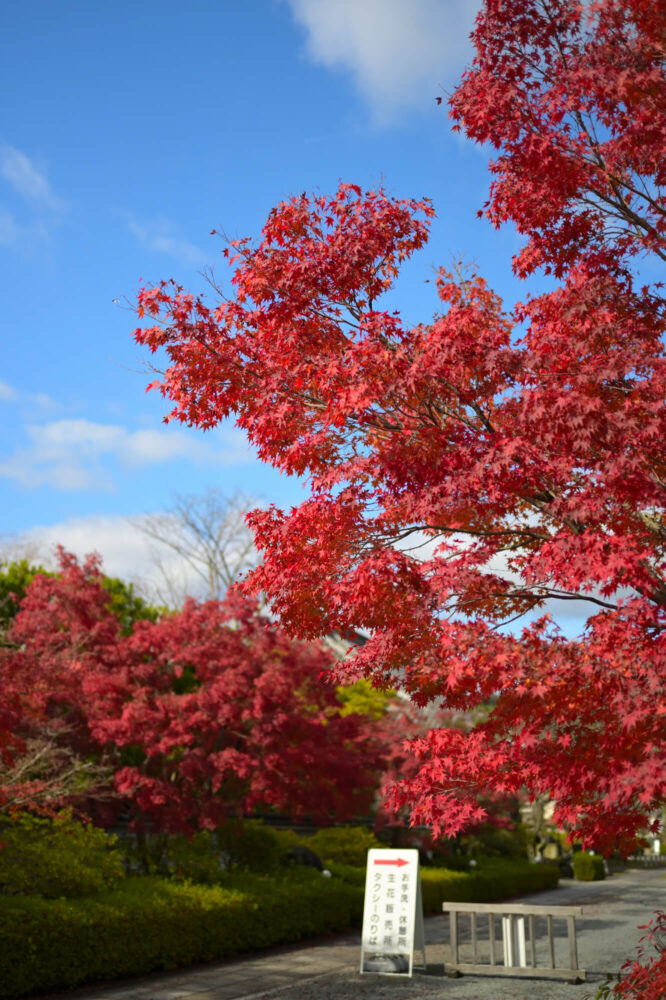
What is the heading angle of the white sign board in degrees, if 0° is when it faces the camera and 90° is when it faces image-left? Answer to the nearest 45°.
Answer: approximately 0°

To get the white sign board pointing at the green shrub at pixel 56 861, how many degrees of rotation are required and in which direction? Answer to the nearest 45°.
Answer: approximately 90° to its right

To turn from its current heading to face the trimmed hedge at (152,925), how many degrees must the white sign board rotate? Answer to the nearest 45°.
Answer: approximately 90° to its right

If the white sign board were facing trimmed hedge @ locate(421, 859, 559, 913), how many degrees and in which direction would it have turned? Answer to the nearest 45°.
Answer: approximately 180°

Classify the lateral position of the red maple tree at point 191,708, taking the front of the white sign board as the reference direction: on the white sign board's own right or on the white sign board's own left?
on the white sign board's own right

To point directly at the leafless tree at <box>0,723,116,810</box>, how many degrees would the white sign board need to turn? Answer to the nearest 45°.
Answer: approximately 90° to its right
